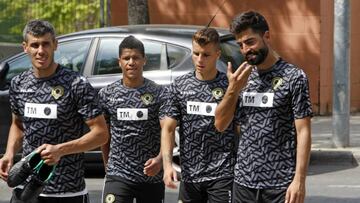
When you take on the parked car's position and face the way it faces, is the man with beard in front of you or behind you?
behind

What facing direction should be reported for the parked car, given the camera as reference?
facing away from the viewer and to the left of the viewer

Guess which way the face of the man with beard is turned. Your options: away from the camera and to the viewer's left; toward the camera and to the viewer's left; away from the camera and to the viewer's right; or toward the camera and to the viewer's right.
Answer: toward the camera and to the viewer's left

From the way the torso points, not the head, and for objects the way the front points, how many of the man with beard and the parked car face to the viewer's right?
0

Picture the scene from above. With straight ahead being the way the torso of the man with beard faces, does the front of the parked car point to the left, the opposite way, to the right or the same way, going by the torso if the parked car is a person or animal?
to the right

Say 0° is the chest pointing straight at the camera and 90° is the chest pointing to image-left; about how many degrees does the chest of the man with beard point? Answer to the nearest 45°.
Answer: approximately 45°

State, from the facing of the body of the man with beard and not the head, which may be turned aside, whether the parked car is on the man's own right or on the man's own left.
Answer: on the man's own right
